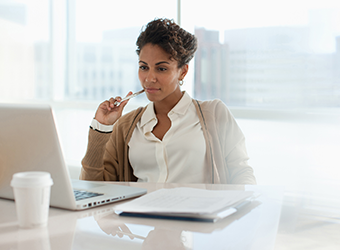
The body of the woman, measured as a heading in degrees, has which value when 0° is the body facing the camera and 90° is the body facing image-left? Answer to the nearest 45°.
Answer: approximately 45°

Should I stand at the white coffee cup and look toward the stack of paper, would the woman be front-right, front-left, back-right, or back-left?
front-left

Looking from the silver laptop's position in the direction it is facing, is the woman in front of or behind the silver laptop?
in front

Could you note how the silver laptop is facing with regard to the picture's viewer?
facing away from the viewer and to the right of the viewer

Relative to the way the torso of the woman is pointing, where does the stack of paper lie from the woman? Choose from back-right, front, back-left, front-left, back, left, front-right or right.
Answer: front-left

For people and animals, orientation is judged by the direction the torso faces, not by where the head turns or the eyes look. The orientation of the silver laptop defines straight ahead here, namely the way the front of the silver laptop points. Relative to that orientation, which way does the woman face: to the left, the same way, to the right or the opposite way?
the opposite way

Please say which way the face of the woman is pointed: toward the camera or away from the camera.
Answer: toward the camera

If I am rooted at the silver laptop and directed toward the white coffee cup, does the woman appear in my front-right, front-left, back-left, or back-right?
back-left
